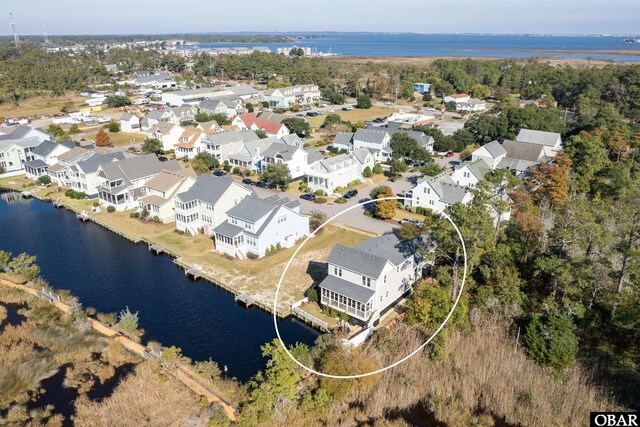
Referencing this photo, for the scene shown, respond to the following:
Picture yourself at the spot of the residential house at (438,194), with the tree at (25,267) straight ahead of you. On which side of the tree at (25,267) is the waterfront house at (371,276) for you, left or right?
left

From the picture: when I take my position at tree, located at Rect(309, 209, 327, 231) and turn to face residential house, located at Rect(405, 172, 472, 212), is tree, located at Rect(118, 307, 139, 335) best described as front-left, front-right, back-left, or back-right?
back-right

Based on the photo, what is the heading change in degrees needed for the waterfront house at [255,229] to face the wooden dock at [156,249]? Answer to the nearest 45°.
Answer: approximately 135° to its left

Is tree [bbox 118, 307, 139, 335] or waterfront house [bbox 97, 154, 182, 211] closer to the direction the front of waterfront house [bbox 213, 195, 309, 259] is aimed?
the waterfront house

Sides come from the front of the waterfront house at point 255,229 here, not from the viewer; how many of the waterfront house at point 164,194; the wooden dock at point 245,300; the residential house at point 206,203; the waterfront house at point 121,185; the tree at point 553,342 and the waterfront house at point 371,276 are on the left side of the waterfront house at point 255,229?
3

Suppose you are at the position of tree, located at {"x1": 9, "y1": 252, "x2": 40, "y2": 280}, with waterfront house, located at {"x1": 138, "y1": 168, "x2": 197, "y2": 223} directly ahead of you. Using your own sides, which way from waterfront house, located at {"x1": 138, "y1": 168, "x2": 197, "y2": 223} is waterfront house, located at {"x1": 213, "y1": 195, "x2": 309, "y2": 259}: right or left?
right

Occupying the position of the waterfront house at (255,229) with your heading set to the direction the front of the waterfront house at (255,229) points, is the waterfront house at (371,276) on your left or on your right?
on your right

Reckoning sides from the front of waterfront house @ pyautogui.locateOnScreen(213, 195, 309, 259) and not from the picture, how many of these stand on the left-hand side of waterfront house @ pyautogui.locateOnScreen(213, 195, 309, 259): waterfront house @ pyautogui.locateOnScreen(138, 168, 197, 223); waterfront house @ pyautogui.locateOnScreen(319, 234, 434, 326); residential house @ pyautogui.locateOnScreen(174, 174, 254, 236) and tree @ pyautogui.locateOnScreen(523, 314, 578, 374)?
2

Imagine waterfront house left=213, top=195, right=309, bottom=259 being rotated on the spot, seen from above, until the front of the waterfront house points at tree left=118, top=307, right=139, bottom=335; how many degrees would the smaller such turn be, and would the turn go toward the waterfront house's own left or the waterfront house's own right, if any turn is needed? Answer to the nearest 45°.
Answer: approximately 180°

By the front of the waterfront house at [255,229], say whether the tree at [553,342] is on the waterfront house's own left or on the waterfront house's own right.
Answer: on the waterfront house's own right

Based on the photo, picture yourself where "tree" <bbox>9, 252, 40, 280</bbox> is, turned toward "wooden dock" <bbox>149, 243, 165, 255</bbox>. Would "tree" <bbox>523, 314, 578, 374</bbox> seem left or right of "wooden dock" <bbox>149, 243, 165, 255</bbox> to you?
right

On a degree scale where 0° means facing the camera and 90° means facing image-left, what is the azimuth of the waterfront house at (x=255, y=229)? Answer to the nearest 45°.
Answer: approximately 225°
